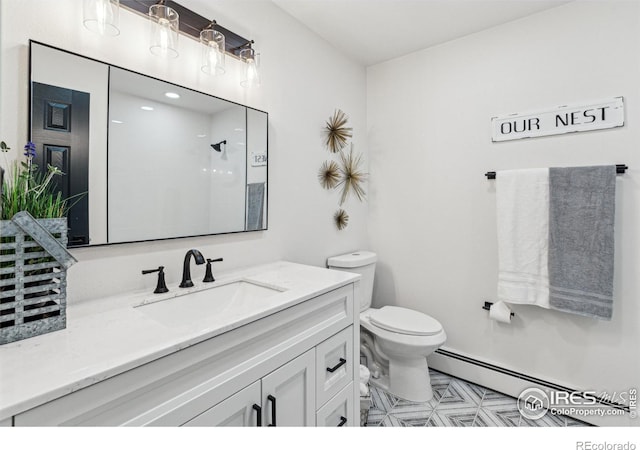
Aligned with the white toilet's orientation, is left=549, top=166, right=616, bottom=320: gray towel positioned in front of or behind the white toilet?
in front

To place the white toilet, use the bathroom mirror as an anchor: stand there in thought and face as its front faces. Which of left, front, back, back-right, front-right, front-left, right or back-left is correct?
front-left

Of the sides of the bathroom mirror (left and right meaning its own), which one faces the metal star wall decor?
left

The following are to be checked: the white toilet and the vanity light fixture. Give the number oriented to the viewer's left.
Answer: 0

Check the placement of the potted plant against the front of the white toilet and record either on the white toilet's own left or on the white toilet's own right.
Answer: on the white toilet's own right

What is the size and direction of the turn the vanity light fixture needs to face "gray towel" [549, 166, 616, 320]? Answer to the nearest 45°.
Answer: approximately 45° to its left

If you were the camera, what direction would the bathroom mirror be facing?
facing the viewer and to the right of the viewer

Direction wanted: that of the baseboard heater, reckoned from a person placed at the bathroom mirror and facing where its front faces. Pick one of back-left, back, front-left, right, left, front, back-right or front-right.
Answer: front-left

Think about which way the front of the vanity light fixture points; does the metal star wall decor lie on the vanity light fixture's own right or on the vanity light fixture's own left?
on the vanity light fixture's own left

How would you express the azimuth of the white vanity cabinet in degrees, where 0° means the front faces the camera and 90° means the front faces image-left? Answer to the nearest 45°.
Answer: approximately 315°

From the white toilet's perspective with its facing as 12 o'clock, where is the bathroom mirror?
The bathroom mirror is roughly at 3 o'clock from the white toilet.
